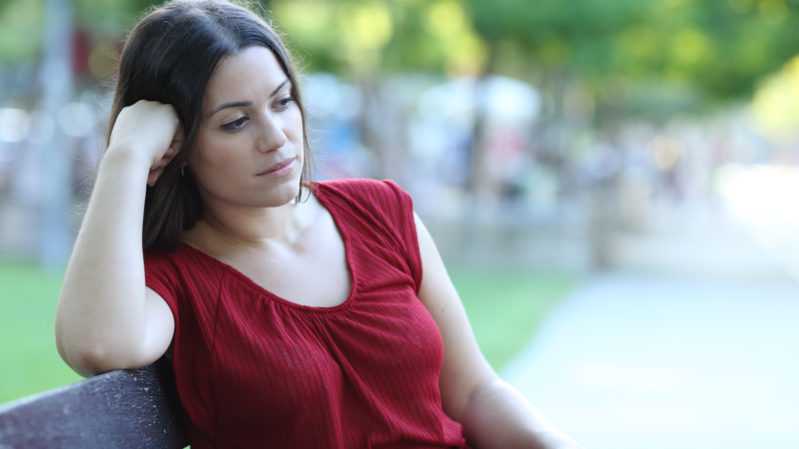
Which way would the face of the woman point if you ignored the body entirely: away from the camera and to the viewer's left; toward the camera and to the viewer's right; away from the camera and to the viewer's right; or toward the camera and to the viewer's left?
toward the camera and to the viewer's right

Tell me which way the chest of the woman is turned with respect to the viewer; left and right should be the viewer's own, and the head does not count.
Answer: facing the viewer and to the right of the viewer
